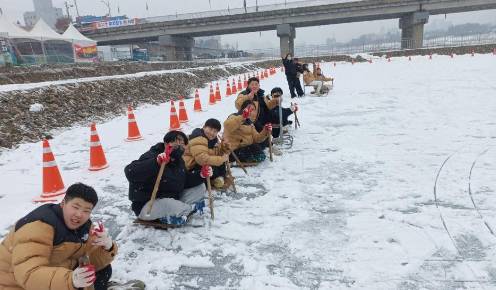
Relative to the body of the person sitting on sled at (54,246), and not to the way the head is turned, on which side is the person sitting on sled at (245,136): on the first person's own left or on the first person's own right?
on the first person's own left

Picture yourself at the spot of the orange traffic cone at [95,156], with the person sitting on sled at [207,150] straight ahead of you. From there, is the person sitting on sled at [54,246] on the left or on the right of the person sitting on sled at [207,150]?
right
